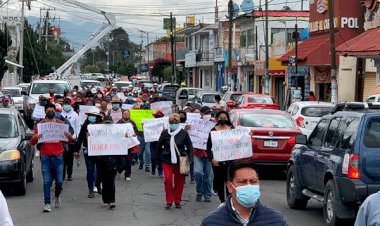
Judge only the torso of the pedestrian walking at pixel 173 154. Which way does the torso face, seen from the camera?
toward the camera

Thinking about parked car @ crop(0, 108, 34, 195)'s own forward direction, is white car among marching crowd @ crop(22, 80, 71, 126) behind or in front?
behind

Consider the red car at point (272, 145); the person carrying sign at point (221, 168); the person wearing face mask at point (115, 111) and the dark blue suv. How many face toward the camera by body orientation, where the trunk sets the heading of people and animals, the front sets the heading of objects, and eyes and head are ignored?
2

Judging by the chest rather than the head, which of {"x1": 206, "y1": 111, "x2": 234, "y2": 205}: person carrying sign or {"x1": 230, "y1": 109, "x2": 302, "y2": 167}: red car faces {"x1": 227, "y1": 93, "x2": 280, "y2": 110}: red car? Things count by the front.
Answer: {"x1": 230, "y1": 109, "x2": 302, "y2": 167}: red car

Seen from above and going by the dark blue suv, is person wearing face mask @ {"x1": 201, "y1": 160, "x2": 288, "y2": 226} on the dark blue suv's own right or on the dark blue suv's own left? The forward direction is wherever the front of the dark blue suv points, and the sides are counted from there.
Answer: on the dark blue suv's own left

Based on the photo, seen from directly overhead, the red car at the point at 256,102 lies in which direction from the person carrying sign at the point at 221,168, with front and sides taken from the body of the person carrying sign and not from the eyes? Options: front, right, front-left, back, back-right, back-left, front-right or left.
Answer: back

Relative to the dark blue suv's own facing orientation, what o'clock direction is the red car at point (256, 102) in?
The red car is roughly at 1 o'clock from the dark blue suv.

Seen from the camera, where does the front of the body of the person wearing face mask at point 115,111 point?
toward the camera

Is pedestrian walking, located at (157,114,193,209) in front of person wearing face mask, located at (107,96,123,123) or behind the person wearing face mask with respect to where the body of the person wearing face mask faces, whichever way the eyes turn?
in front

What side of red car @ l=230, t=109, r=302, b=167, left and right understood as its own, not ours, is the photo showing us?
back

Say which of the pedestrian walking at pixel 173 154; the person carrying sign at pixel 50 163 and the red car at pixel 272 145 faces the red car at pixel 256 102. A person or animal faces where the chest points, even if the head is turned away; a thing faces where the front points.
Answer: the red car at pixel 272 145

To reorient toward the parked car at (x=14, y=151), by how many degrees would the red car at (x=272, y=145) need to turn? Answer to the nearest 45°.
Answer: approximately 135° to its left

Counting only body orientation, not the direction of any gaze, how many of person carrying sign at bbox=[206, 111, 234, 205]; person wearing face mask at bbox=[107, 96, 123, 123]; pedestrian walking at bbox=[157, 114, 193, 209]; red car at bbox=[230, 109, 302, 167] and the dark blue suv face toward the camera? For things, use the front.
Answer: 3

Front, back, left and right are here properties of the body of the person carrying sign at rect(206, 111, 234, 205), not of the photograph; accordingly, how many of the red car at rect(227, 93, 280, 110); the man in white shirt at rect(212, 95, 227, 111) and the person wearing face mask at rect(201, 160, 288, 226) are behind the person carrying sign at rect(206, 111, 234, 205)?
2

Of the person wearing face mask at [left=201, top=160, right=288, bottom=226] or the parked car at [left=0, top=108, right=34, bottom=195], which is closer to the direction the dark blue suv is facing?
the parked car

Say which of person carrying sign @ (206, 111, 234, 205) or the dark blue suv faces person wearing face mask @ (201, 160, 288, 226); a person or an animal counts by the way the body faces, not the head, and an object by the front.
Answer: the person carrying sign

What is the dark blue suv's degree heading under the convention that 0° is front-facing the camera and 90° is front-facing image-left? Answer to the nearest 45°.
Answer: approximately 135°

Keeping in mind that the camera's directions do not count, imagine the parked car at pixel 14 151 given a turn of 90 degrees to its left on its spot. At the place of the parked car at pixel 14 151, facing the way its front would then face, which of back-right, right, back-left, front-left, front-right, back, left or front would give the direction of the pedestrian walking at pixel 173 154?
front
